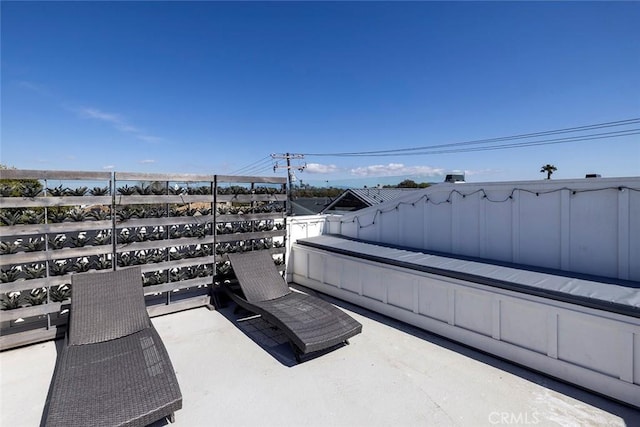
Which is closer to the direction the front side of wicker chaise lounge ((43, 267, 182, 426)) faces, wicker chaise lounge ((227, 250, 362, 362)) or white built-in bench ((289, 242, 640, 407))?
the white built-in bench

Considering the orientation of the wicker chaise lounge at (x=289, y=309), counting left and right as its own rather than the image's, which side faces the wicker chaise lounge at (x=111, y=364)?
right

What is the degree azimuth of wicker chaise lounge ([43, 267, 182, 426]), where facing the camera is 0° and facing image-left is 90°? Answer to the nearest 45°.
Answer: approximately 0°

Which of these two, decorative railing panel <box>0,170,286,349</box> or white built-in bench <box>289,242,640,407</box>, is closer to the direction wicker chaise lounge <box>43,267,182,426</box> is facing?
the white built-in bench

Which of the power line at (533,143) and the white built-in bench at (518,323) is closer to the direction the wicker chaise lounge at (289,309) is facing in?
the white built-in bench

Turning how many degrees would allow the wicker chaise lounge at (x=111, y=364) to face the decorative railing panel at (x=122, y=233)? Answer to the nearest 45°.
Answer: approximately 180°

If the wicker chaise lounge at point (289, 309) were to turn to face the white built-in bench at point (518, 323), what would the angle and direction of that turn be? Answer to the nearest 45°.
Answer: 0° — it already faces it
